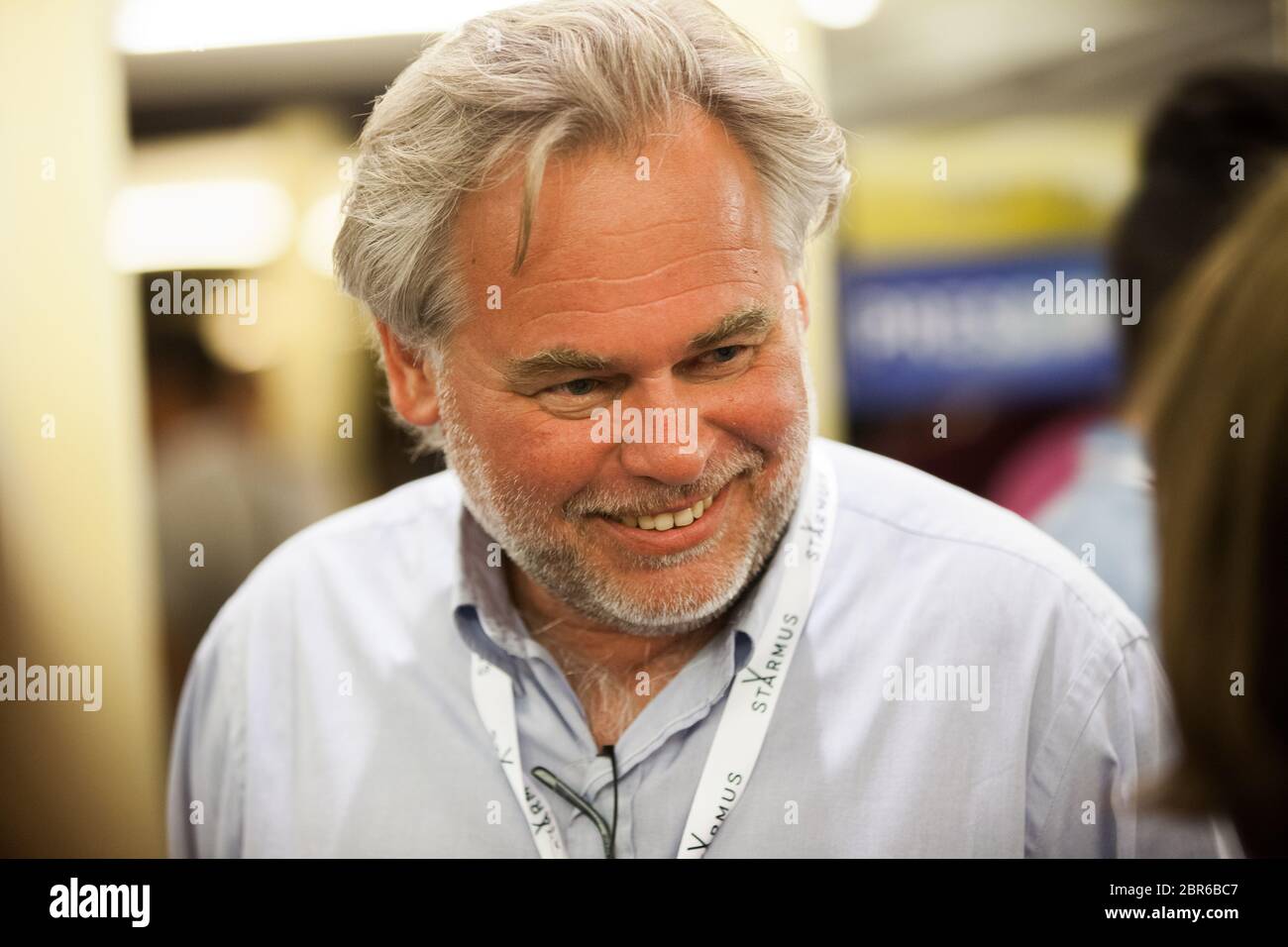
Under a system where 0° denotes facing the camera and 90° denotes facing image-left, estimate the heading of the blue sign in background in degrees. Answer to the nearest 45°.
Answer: approximately 0°
